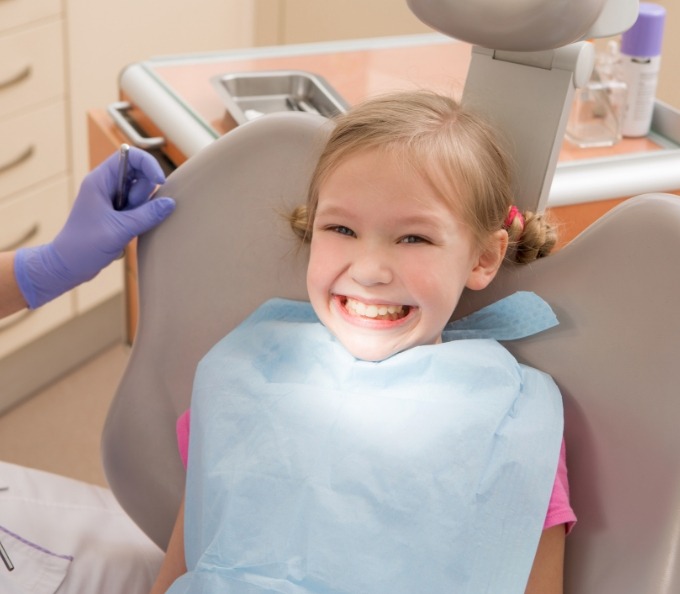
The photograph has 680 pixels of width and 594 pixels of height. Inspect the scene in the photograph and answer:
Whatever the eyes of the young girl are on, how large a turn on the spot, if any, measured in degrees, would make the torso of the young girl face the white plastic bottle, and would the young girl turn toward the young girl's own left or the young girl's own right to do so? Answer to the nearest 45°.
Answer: approximately 135° to the young girl's own left

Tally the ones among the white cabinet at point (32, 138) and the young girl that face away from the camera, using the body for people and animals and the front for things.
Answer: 0

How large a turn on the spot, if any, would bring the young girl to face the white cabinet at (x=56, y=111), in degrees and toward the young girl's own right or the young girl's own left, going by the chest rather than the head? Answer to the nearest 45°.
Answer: approximately 135° to the young girl's own right

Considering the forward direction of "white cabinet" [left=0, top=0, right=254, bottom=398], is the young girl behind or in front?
in front

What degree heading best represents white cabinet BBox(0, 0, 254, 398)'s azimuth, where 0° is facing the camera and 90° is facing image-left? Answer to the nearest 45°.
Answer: approximately 315°
